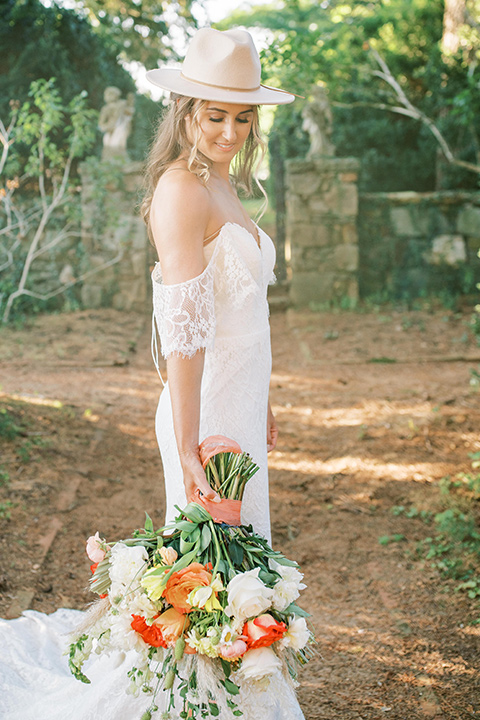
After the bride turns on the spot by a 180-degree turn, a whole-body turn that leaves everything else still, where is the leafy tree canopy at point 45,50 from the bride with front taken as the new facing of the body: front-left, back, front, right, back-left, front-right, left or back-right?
front-right

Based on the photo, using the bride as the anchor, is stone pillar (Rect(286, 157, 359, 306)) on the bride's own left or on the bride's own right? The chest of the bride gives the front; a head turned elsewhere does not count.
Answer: on the bride's own left

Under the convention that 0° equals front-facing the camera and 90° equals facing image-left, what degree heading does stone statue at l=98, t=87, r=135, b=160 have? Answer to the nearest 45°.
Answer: approximately 0°

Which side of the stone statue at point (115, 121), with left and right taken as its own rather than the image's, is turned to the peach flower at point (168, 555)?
front

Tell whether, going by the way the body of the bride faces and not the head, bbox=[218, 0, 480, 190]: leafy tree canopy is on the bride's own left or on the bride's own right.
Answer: on the bride's own left

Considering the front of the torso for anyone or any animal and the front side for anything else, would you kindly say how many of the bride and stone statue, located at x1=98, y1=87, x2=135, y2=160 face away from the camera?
0

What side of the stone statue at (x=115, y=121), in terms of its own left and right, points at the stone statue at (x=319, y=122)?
left

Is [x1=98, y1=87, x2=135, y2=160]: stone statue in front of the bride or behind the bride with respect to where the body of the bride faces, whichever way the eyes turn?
behind

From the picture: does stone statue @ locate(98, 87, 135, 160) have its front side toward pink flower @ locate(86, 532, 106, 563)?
yes

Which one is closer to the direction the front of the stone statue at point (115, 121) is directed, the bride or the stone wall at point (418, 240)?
the bride

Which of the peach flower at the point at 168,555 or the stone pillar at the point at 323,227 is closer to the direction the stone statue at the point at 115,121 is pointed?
the peach flower

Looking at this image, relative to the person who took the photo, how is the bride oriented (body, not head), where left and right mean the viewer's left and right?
facing the viewer and to the right of the viewer

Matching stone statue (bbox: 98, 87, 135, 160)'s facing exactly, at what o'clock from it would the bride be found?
The bride is roughly at 12 o'clock from the stone statue.

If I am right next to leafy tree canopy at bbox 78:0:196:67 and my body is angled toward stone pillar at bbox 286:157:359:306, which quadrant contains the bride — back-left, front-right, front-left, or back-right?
front-right
